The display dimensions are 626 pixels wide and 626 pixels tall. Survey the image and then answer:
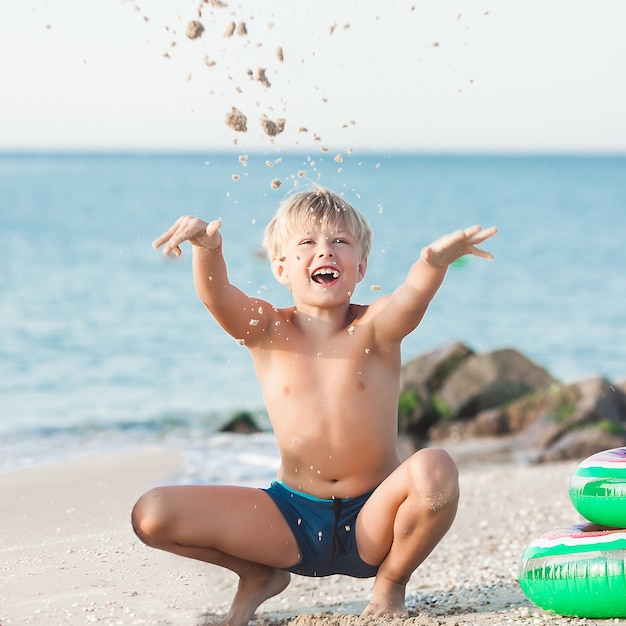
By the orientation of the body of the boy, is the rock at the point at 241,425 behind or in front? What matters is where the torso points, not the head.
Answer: behind

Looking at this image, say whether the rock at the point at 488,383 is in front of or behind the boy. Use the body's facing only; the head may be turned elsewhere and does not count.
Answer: behind

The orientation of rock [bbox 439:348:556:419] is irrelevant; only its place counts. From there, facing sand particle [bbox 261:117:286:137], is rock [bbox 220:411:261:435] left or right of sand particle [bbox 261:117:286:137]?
right

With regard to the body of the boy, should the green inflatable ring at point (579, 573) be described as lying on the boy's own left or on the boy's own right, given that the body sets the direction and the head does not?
on the boy's own left

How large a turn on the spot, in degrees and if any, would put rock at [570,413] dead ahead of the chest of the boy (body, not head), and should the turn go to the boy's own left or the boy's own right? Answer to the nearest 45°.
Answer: approximately 135° to the boy's own left

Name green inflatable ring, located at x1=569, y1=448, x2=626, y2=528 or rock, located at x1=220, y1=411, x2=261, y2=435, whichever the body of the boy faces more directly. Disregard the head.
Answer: the green inflatable ring

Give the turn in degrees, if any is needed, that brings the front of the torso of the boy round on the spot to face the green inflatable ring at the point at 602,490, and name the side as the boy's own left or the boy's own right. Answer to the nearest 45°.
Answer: approximately 90° to the boy's own left

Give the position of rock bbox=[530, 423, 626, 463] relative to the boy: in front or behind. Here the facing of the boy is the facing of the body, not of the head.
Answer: behind

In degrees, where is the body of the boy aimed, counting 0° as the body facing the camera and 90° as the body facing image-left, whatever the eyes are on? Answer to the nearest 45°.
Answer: approximately 0°
